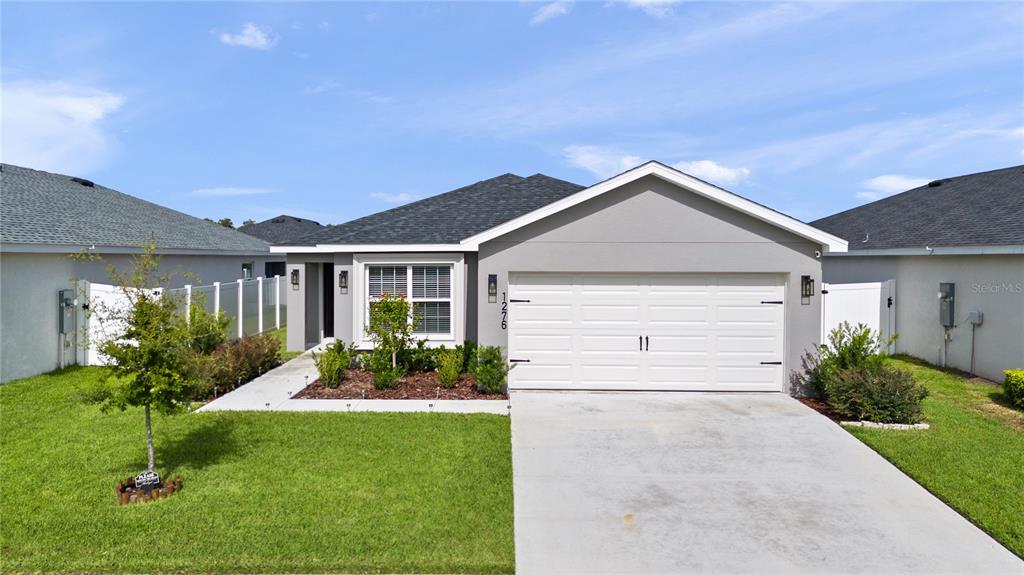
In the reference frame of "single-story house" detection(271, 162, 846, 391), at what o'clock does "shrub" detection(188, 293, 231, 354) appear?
The shrub is roughly at 3 o'clock from the single-story house.

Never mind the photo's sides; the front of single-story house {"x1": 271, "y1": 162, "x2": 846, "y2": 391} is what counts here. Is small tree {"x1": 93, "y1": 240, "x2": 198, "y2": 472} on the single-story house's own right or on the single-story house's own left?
on the single-story house's own right

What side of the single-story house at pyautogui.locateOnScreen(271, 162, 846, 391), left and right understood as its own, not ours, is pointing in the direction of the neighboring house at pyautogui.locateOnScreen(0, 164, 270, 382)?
right

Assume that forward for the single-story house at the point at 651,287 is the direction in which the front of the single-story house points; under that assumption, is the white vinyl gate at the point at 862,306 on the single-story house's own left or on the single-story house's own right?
on the single-story house's own left

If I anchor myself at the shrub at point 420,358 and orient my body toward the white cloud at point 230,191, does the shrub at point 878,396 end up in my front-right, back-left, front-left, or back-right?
back-right

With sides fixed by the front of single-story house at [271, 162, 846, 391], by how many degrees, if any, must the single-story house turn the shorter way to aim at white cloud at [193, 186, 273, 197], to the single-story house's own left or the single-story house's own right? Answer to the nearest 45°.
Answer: approximately 135° to the single-story house's own right

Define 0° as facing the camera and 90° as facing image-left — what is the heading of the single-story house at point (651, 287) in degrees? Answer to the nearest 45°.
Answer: approximately 0°

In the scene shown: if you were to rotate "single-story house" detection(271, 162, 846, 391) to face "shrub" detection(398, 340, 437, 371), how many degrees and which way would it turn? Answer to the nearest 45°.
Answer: approximately 90° to its right
